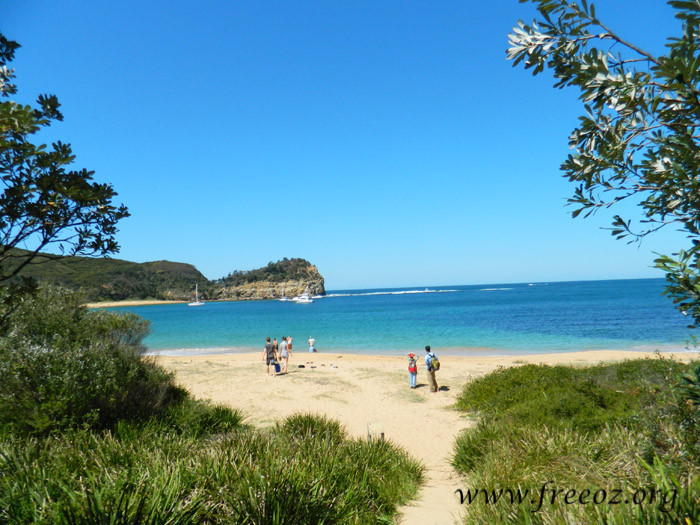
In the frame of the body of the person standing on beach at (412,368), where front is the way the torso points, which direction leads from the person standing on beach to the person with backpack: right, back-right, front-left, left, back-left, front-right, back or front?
back-right

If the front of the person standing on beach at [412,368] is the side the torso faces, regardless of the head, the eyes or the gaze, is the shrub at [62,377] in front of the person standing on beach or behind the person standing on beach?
behind

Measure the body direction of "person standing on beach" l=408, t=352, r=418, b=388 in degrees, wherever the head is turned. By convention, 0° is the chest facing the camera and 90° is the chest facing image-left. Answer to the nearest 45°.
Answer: approximately 180°
